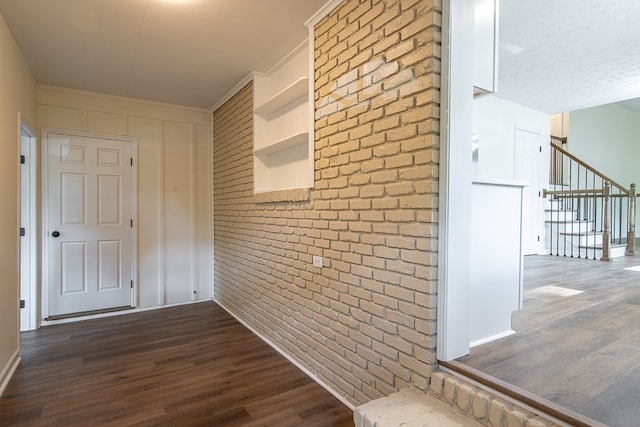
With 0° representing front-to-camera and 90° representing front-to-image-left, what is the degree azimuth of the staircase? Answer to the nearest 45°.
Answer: approximately 315°

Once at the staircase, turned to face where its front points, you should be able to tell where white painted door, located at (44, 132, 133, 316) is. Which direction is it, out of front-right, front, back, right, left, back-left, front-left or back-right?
right

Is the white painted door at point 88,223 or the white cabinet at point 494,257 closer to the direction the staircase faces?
the white cabinet

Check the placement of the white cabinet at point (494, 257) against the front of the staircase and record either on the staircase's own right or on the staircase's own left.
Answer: on the staircase's own right

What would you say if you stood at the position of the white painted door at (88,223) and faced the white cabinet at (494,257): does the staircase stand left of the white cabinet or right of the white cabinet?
left

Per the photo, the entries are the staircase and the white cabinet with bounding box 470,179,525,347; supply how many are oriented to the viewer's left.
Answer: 0
